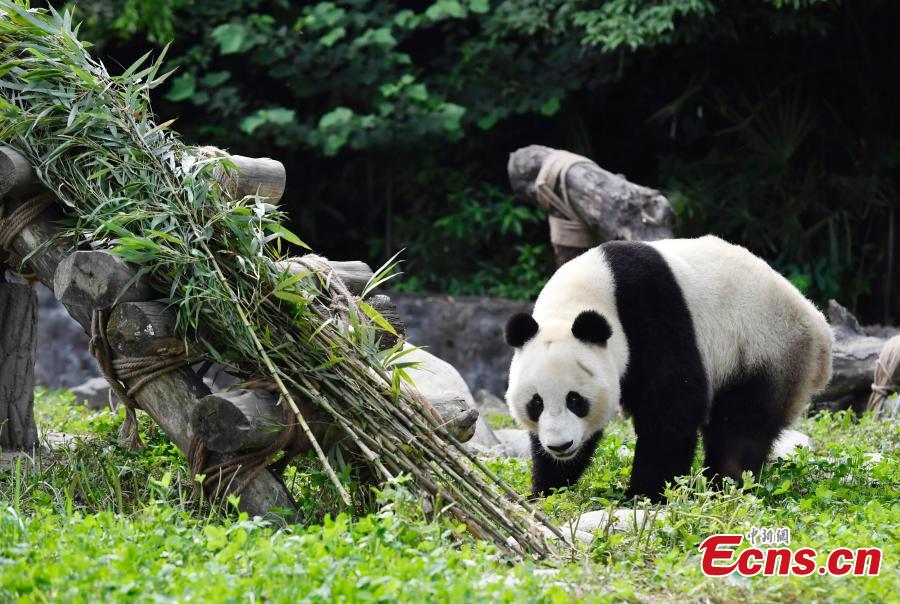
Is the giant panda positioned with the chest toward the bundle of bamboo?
yes

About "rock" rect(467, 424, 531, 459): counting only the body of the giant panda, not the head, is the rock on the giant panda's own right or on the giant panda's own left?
on the giant panda's own right

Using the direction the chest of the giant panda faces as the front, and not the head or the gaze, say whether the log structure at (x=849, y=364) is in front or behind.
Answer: behind

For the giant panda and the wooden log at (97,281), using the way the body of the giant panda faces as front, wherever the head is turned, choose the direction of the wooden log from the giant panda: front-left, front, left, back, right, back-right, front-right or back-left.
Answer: front

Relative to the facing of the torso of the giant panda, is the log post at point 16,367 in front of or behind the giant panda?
in front

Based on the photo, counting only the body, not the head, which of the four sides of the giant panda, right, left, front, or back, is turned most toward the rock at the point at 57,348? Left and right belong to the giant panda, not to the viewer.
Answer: right

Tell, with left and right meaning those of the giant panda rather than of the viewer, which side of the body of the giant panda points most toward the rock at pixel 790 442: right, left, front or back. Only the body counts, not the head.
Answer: back

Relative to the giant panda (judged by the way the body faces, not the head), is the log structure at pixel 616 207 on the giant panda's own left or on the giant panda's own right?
on the giant panda's own right

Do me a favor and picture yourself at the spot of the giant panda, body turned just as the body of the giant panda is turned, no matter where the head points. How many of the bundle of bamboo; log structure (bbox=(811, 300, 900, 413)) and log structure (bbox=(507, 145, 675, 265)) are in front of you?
1

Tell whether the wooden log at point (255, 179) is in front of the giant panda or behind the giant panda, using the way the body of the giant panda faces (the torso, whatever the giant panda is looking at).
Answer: in front

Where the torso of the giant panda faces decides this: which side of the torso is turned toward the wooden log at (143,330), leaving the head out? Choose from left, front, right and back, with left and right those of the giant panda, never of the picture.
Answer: front
